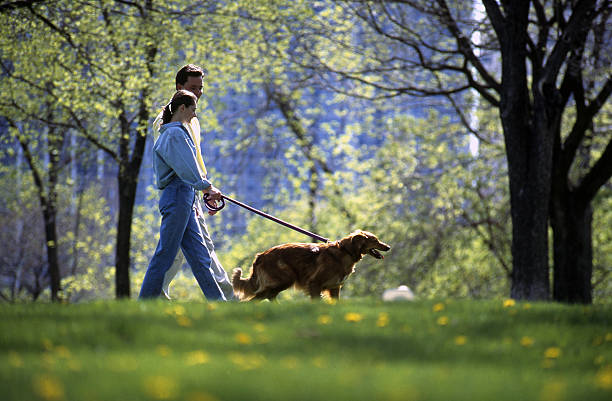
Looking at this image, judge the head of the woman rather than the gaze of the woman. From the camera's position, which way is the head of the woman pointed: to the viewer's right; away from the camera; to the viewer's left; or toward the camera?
to the viewer's right

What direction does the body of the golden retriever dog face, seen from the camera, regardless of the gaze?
to the viewer's right

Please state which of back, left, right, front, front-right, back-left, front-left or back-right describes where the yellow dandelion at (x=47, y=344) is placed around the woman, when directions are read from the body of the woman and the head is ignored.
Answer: right

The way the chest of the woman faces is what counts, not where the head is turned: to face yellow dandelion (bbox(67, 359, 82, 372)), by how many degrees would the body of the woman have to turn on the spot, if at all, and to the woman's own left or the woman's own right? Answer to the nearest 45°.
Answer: approximately 90° to the woman's own right

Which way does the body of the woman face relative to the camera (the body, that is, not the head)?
to the viewer's right

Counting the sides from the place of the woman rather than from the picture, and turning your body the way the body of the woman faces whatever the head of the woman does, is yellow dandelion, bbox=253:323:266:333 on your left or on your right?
on your right

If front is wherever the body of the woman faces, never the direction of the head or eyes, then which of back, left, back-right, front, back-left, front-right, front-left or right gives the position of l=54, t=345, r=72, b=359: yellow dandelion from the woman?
right

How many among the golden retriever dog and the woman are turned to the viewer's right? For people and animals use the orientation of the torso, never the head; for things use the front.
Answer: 2

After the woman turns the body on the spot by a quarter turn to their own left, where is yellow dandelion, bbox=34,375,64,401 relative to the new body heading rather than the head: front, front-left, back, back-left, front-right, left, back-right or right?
back
